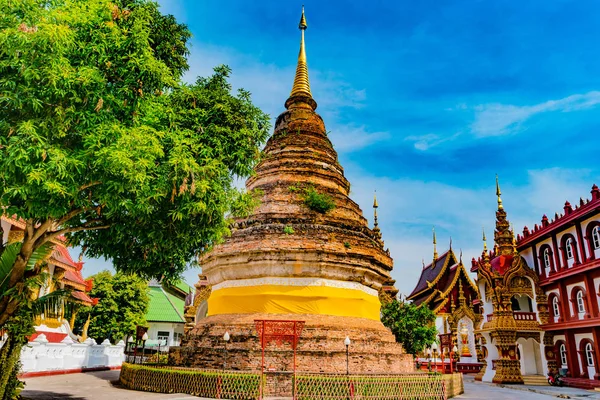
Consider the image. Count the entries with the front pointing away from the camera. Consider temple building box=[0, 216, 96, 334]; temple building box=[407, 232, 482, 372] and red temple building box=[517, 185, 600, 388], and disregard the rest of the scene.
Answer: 0

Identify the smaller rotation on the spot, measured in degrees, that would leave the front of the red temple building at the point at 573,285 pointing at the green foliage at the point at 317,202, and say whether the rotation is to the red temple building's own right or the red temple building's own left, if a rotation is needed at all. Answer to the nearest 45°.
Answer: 0° — it already faces it

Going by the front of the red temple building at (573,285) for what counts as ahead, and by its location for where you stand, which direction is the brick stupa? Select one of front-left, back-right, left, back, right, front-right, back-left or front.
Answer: front

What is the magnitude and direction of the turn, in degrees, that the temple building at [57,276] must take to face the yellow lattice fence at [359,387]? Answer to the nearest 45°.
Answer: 0° — it already faces it

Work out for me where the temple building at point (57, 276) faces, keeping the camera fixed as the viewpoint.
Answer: facing the viewer and to the right of the viewer

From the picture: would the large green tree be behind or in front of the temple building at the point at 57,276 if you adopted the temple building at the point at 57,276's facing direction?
in front

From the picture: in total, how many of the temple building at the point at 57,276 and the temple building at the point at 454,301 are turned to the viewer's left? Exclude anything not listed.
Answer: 0

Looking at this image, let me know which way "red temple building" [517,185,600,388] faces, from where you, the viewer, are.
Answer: facing the viewer and to the left of the viewer

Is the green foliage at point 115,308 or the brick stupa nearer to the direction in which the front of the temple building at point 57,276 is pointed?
the brick stupa

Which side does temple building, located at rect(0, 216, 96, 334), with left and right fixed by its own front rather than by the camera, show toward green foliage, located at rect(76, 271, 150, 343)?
left

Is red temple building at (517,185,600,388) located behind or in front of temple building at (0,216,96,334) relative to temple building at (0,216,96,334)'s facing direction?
in front

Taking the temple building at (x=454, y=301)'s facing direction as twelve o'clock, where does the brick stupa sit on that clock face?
The brick stupa is roughly at 2 o'clock from the temple building.

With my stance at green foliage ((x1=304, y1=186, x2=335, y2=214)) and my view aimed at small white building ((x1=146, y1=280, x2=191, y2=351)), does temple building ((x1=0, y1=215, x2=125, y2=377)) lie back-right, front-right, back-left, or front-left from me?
front-left

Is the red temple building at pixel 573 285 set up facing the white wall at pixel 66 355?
yes
